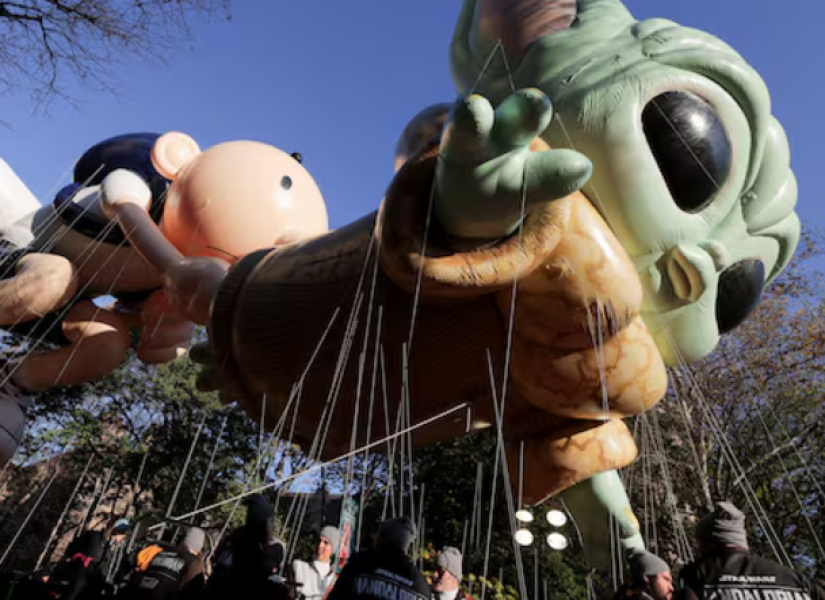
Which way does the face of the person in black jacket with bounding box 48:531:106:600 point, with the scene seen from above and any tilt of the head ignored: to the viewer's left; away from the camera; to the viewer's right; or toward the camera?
away from the camera

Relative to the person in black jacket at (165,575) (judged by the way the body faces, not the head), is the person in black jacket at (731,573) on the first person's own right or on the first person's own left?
on the first person's own right

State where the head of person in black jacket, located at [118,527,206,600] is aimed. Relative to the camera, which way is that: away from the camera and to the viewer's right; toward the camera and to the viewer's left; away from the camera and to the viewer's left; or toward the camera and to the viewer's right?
away from the camera and to the viewer's left

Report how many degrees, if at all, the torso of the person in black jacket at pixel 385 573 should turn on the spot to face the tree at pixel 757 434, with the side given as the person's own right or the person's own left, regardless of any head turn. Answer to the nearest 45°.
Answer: approximately 45° to the person's own right

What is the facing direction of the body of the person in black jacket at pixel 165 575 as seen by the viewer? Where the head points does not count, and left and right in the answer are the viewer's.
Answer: facing away from the viewer and to the right of the viewer

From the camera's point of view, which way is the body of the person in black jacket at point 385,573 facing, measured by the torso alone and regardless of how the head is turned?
away from the camera

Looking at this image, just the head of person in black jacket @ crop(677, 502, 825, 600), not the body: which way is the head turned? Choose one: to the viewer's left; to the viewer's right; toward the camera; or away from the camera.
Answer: away from the camera
